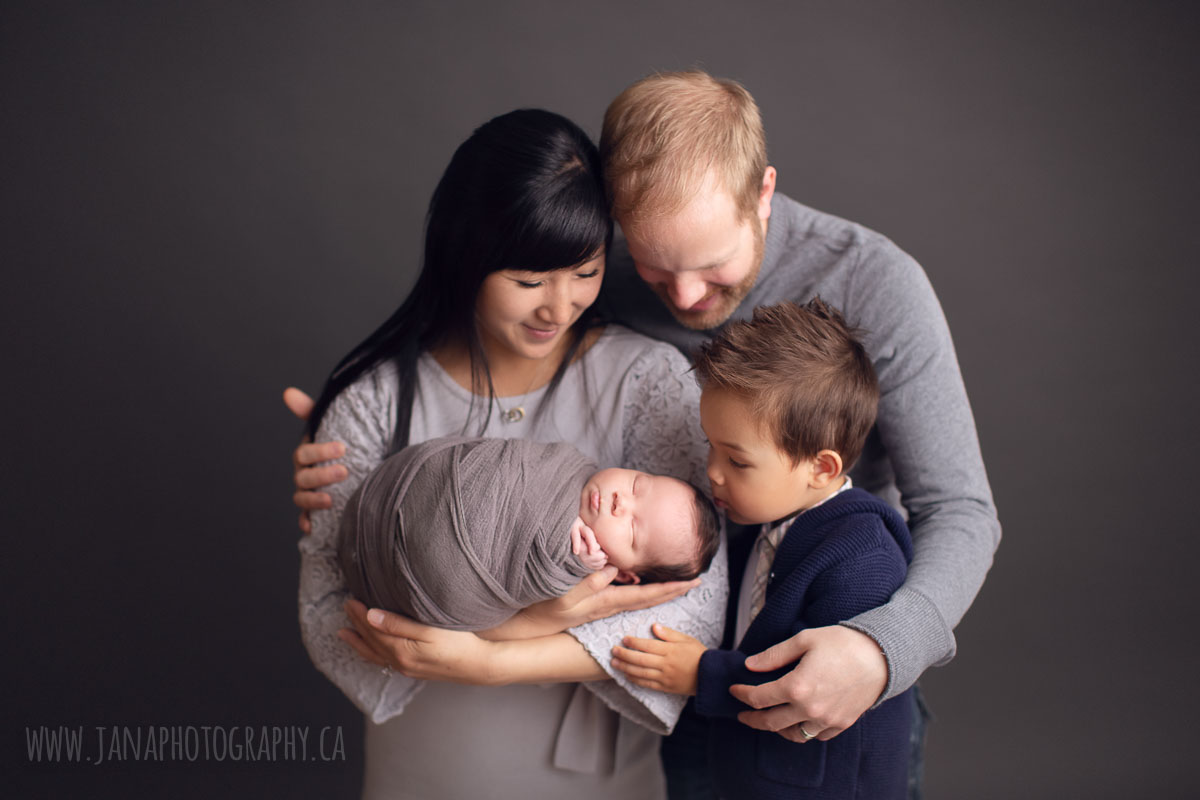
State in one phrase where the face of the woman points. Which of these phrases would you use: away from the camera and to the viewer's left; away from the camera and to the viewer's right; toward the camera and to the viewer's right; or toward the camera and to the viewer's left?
toward the camera and to the viewer's right

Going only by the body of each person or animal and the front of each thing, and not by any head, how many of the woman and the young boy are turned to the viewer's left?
1

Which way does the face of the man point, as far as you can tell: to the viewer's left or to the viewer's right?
to the viewer's left

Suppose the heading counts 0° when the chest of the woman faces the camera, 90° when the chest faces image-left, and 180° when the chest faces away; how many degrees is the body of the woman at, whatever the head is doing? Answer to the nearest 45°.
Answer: approximately 0°

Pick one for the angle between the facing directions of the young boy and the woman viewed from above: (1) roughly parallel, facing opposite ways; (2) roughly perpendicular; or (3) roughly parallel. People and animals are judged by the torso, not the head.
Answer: roughly perpendicular

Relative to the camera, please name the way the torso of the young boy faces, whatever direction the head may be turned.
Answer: to the viewer's left
